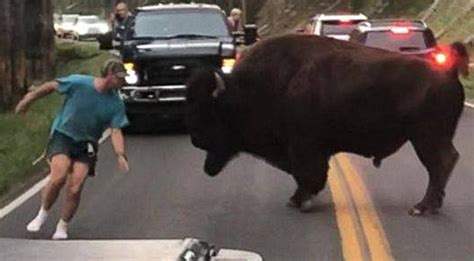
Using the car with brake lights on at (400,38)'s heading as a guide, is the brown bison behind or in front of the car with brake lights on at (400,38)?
behind

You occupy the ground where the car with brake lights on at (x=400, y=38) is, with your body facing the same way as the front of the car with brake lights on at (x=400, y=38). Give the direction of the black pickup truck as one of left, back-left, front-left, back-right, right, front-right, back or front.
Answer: back-left

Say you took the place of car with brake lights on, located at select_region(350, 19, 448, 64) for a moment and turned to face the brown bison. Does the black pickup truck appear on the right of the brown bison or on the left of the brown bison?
right

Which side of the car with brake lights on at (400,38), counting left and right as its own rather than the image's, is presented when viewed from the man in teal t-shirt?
back

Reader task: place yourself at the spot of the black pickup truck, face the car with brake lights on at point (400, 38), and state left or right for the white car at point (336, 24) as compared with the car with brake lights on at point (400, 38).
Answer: left

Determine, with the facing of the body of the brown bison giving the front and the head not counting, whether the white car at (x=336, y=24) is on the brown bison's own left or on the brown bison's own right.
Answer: on the brown bison's own right

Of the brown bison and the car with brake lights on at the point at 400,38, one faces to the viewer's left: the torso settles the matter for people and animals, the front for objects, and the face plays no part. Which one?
the brown bison

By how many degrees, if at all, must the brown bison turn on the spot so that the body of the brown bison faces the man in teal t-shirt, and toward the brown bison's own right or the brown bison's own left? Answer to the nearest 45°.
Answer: approximately 45° to the brown bison's own left

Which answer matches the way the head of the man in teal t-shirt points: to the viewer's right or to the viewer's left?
to the viewer's right

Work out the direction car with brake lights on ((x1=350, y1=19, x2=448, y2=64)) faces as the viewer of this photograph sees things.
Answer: facing away from the viewer

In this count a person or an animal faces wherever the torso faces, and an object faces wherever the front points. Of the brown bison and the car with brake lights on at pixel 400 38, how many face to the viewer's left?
1

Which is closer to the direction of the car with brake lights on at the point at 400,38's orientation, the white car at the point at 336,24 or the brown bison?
the white car

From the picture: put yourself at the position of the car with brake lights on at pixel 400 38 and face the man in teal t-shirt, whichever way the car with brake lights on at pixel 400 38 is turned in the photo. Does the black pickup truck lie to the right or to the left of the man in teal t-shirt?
right

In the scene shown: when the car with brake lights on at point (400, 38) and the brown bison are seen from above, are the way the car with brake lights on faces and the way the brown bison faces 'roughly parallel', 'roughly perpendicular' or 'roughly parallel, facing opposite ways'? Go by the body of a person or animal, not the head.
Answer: roughly perpendicular

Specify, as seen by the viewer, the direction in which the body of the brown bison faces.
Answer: to the viewer's left
